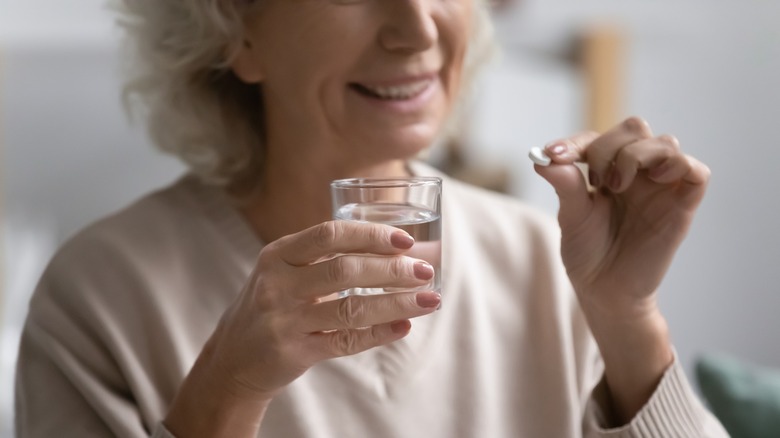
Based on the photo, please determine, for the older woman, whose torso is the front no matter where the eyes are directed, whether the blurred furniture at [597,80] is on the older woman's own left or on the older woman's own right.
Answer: on the older woman's own left

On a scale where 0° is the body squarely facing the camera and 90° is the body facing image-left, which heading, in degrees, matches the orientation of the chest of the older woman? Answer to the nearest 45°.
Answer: approximately 315°

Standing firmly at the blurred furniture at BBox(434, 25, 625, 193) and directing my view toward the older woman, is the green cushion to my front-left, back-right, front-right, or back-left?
front-left

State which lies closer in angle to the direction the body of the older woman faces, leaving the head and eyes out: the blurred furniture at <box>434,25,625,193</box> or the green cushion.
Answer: the green cushion

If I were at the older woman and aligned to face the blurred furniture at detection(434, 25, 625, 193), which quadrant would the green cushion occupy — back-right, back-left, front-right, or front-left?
front-right

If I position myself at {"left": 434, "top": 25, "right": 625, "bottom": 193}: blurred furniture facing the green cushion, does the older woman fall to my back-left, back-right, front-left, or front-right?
front-right

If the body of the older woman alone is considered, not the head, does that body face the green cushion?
no
